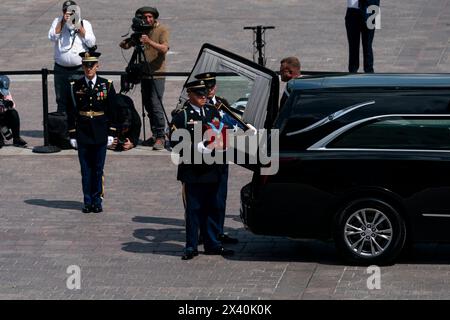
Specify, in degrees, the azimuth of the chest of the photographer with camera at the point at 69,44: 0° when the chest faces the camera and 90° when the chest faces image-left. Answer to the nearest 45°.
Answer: approximately 0°

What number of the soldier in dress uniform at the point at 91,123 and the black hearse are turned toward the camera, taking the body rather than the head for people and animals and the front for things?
1

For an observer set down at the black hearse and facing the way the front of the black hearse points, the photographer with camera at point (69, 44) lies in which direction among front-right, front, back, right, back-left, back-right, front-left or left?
back-left

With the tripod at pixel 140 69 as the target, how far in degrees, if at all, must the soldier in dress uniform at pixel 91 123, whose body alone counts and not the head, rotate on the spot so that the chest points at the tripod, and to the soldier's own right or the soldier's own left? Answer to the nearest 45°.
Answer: approximately 180°

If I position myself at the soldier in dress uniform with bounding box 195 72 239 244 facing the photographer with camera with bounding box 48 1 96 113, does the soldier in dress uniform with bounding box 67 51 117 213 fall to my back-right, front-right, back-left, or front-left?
front-left

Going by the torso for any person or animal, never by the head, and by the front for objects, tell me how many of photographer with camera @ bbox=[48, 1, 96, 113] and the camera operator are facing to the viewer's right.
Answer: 0

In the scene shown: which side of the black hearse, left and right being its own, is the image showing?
right

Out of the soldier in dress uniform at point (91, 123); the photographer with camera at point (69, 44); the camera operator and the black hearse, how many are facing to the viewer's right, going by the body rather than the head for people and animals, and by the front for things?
1

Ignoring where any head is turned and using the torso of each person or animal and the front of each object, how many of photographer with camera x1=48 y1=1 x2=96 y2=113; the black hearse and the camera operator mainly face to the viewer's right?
1

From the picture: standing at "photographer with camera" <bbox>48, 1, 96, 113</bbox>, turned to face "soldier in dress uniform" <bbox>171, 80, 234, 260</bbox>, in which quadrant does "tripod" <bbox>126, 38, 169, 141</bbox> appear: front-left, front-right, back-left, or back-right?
front-left

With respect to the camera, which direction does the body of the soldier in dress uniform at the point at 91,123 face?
toward the camera

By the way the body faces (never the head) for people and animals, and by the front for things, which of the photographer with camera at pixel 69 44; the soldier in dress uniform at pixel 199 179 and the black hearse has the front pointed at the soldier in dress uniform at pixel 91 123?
the photographer with camera

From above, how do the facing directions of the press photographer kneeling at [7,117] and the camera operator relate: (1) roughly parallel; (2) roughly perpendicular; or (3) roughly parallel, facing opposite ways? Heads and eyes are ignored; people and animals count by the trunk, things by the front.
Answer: roughly perpendicular
